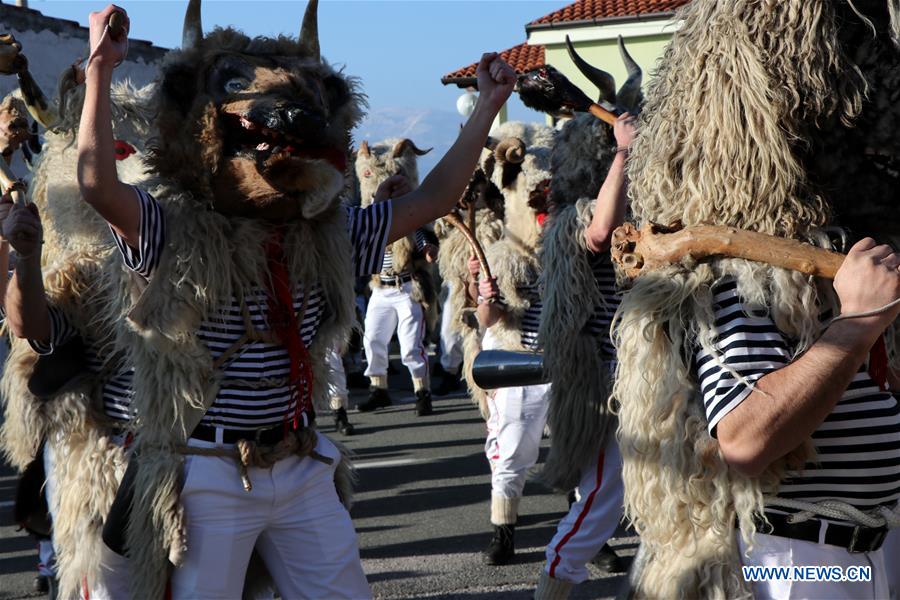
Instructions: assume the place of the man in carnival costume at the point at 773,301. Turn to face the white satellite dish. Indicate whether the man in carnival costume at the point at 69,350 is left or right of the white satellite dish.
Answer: left

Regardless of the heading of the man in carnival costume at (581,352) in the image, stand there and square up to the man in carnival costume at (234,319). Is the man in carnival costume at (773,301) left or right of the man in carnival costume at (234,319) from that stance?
left

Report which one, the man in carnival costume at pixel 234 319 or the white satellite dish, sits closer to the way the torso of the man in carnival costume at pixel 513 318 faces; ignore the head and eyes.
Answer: the man in carnival costume

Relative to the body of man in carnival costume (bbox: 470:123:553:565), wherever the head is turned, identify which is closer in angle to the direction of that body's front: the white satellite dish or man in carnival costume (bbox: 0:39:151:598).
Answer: the man in carnival costume

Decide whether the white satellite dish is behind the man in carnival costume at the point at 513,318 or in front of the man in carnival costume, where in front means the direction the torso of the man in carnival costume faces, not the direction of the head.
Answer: behind
